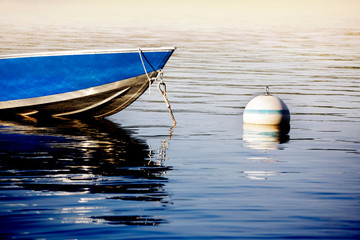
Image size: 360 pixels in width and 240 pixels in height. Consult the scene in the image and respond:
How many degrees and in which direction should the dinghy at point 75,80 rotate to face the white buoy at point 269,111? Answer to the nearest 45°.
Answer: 0° — it already faces it

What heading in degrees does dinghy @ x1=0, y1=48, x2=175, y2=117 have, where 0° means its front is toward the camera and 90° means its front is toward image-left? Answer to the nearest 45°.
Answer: approximately 270°
